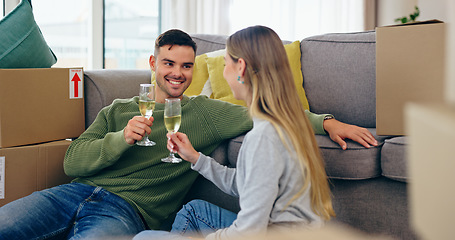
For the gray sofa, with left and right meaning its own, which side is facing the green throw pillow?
right

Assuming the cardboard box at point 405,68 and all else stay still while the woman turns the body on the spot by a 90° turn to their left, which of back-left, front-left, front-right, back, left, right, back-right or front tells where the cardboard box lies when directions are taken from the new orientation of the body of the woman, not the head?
back

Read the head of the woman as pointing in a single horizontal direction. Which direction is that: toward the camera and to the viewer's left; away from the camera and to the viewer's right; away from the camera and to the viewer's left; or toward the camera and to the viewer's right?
away from the camera and to the viewer's left

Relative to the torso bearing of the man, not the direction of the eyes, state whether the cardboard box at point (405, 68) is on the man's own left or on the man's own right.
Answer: on the man's own left

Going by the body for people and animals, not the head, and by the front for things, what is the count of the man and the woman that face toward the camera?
1

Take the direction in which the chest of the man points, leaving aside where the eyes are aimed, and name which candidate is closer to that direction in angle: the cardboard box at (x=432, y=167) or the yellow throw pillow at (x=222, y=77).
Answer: the cardboard box

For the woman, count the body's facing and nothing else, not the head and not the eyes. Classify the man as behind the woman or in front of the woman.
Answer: in front

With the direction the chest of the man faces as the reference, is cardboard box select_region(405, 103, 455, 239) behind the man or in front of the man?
in front

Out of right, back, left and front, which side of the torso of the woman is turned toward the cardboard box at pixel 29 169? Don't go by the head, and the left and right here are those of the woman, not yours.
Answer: front

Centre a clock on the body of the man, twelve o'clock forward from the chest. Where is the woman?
The woman is roughly at 11 o'clock from the man.

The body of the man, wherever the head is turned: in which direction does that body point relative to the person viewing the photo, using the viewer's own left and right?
facing the viewer
